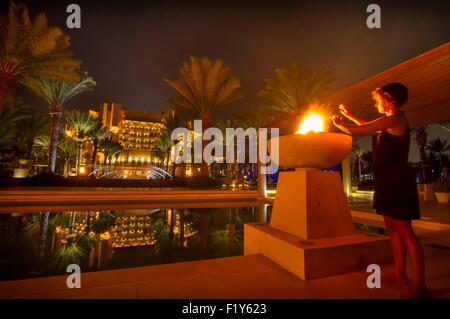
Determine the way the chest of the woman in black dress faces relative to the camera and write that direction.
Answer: to the viewer's left

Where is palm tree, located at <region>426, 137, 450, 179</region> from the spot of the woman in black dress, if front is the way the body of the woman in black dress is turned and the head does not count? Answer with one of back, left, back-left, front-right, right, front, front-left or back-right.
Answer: right

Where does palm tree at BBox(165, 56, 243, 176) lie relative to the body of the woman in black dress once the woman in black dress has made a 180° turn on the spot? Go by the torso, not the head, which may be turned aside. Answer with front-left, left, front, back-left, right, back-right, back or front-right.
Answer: back-left

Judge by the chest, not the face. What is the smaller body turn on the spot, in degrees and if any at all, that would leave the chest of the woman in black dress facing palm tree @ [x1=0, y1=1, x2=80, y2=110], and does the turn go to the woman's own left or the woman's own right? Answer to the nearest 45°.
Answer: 0° — they already face it

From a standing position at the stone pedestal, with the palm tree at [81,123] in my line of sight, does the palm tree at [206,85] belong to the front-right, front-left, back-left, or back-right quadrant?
front-right

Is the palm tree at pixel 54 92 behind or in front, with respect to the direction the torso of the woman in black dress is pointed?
in front

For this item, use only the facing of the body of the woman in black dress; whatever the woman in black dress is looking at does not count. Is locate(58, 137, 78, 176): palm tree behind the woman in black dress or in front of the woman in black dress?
in front

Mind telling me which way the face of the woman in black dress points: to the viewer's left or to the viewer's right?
to the viewer's left
